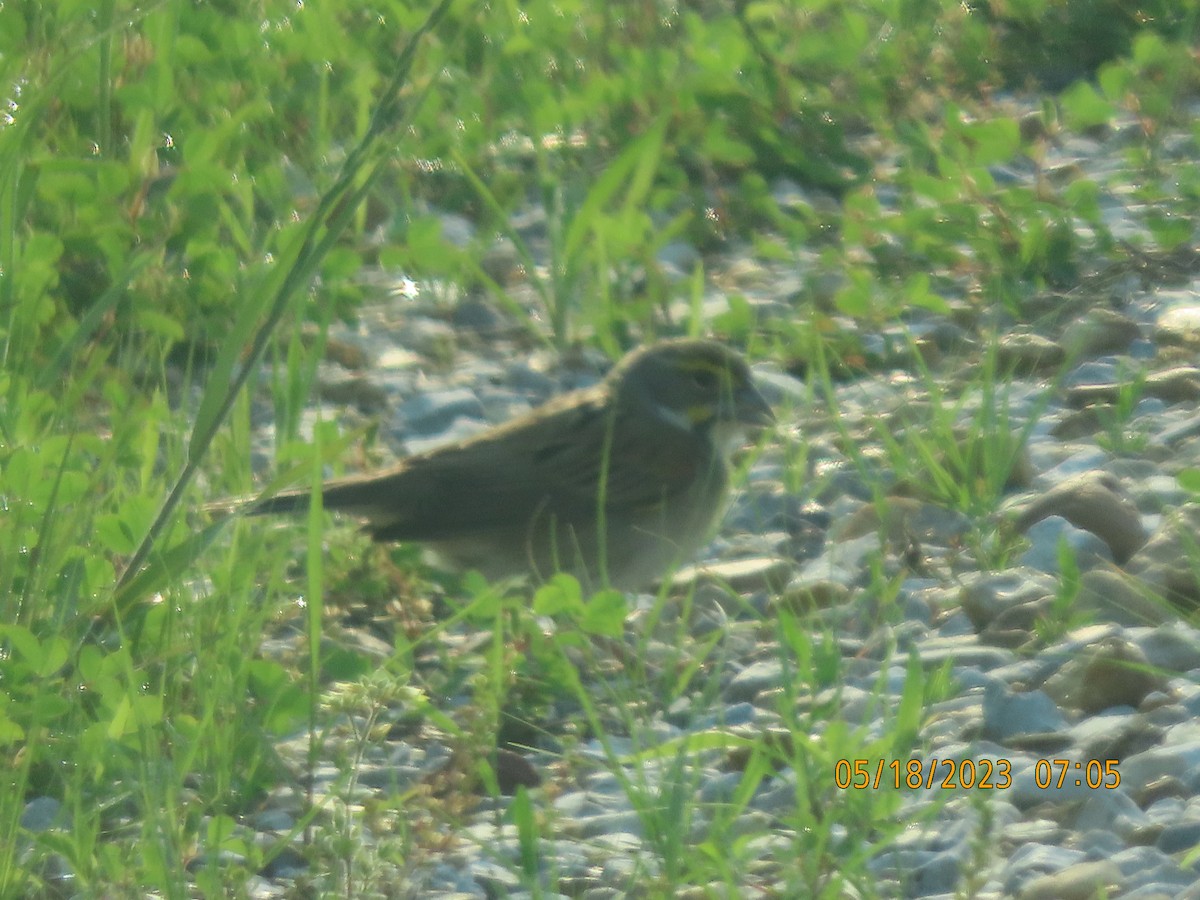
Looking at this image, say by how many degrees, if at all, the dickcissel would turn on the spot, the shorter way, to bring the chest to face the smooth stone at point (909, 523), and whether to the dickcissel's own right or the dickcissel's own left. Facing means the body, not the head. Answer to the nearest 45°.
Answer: approximately 45° to the dickcissel's own right

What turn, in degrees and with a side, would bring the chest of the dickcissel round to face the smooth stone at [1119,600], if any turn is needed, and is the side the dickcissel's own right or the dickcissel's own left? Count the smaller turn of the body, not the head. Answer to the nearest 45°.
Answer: approximately 45° to the dickcissel's own right

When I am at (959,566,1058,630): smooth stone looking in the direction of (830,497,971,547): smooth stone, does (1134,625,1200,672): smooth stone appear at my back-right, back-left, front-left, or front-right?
back-right

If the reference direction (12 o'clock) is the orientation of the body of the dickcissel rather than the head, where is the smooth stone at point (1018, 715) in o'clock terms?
The smooth stone is roughly at 2 o'clock from the dickcissel.

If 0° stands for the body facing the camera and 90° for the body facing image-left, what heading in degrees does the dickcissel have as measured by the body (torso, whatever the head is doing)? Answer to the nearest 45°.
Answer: approximately 270°

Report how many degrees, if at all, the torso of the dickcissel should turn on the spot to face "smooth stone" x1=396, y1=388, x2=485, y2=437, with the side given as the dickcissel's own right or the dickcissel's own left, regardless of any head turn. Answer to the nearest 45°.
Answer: approximately 135° to the dickcissel's own left

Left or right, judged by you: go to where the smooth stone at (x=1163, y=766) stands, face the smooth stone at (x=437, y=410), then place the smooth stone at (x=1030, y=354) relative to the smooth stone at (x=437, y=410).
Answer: right
